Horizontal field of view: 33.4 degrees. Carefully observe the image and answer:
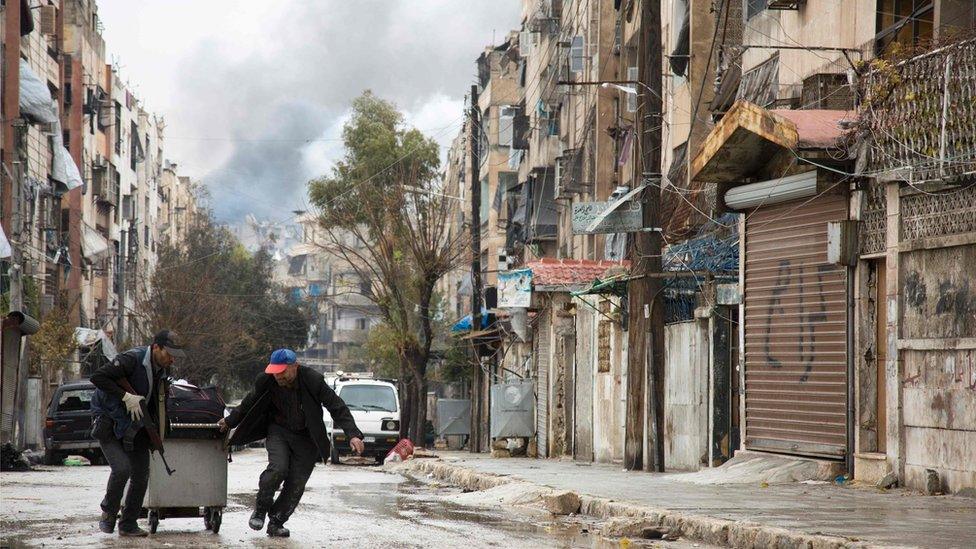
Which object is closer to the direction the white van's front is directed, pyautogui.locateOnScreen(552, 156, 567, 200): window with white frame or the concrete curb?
the concrete curb

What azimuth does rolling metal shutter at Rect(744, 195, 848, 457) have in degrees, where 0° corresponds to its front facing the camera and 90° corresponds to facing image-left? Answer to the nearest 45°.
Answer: approximately 45°

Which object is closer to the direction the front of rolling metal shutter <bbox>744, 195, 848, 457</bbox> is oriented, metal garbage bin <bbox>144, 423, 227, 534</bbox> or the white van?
the metal garbage bin

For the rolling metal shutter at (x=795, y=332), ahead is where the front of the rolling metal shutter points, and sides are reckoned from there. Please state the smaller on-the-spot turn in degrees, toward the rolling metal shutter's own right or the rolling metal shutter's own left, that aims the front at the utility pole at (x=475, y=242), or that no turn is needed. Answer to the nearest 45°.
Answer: approximately 135° to the rolling metal shutter's own right

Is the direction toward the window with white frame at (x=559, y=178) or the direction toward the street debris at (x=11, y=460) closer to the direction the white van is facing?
the street debris

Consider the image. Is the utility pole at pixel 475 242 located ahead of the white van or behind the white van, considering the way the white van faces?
behind

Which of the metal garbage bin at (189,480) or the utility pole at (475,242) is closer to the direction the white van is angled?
the metal garbage bin

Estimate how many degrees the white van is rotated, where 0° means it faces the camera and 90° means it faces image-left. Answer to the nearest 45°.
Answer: approximately 0°

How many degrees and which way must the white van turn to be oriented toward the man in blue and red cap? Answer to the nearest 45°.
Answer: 0° — it already faces them
